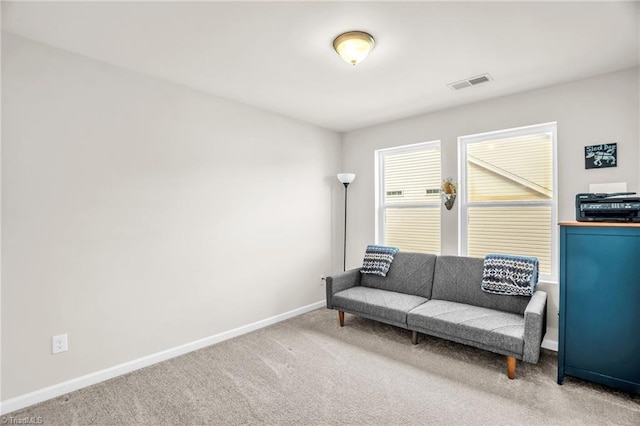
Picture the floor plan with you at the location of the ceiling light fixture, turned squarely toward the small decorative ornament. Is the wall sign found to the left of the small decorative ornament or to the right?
right

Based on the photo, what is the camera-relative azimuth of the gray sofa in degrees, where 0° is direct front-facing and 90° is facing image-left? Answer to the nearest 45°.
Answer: approximately 45°

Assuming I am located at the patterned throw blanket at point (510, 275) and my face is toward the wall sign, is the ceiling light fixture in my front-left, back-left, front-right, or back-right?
back-right

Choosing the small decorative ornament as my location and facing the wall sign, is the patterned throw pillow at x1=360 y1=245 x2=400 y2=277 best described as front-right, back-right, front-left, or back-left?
back-right
